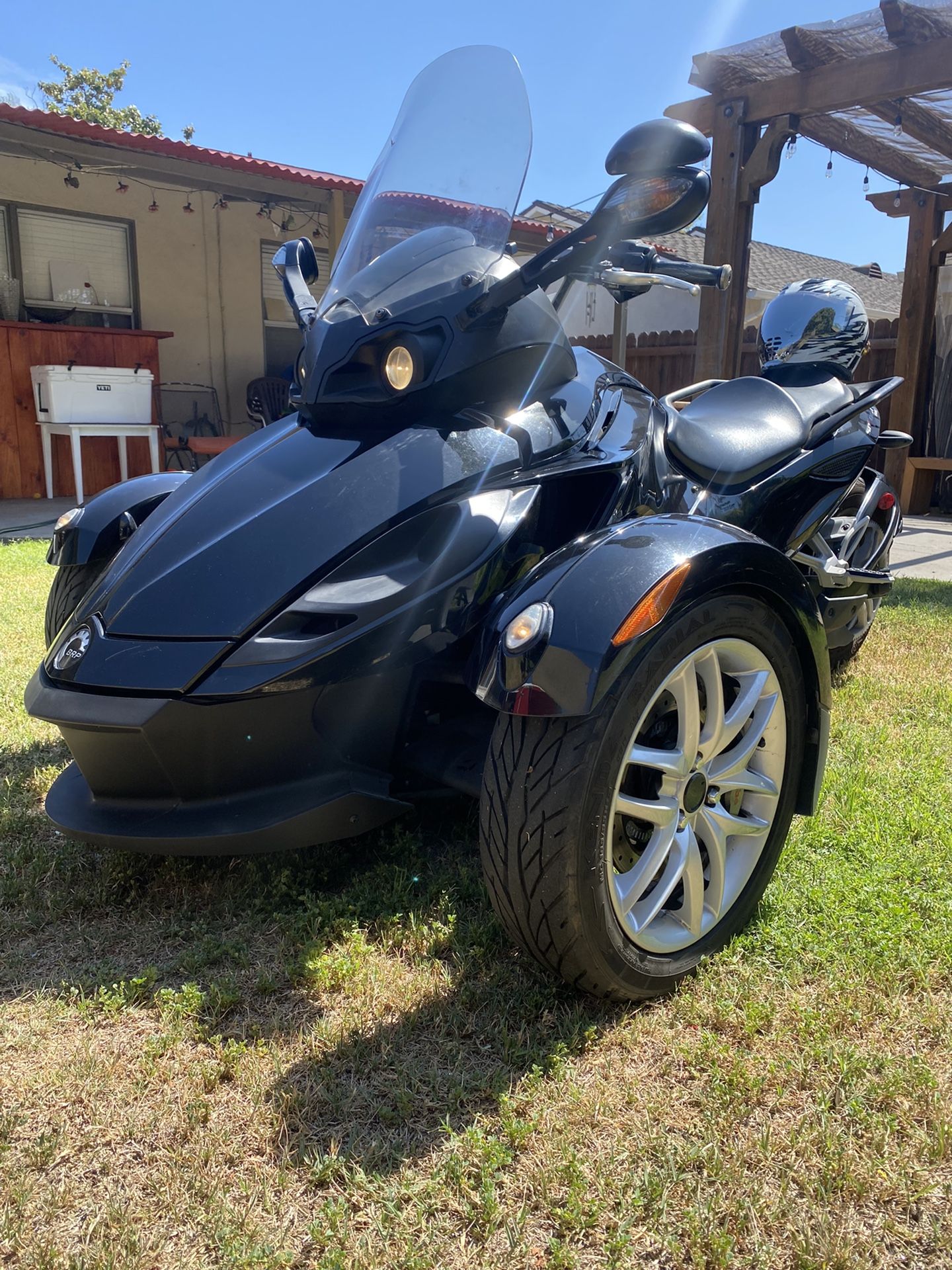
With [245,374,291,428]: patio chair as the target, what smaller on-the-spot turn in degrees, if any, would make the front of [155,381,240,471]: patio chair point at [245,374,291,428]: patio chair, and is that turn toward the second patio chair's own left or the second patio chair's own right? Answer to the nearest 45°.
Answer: approximately 45° to the second patio chair's own left

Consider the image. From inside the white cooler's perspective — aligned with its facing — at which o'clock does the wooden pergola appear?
The wooden pergola is roughly at 10 o'clock from the white cooler.

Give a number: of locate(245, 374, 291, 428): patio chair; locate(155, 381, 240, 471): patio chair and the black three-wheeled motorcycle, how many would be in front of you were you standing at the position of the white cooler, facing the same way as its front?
1

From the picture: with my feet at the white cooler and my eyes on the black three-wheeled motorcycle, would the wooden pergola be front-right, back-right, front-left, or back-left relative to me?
front-left

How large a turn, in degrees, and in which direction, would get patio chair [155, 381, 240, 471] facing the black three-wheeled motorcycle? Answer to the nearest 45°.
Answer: approximately 45° to its right

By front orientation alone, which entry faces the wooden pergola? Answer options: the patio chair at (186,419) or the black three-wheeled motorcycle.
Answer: the patio chair

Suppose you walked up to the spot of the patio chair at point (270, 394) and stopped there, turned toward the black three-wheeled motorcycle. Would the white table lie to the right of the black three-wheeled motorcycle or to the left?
right

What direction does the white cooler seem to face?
toward the camera

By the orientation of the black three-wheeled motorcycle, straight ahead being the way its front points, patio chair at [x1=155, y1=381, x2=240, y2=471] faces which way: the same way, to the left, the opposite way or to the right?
to the left

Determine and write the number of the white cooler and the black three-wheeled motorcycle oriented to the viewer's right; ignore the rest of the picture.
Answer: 0

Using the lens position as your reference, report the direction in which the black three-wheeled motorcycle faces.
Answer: facing the viewer and to the left of the viewer

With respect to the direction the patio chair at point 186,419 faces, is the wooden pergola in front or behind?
in front

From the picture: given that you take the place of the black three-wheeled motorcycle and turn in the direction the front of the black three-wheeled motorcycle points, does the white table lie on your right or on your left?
on your right

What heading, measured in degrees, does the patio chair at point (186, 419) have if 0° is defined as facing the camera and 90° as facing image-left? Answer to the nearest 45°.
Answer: approximately 315°
